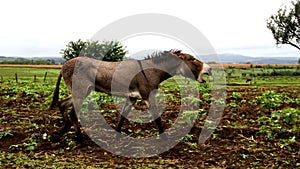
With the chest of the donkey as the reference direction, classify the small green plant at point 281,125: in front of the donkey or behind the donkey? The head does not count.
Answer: in front

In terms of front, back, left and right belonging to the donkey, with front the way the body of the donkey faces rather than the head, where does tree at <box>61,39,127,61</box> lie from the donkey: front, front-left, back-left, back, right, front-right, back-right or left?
left

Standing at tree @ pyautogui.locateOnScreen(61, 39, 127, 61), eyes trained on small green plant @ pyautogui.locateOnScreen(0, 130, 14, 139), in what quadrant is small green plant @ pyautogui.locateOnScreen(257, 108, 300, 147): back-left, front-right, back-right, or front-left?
front-left

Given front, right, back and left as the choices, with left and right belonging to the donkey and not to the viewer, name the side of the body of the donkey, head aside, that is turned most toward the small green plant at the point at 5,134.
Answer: back

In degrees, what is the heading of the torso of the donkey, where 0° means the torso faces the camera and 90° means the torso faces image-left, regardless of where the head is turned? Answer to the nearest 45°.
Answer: approximately 270°
